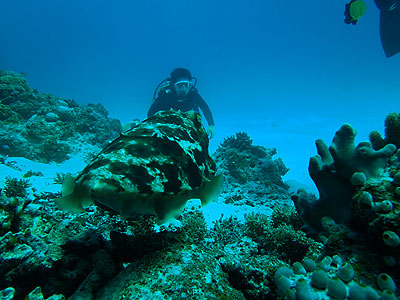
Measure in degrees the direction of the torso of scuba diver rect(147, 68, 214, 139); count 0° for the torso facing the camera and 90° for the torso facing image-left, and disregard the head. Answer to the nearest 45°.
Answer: approximately 0°

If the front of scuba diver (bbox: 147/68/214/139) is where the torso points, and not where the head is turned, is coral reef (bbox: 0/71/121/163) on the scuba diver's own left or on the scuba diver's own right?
on the scuba diver's own right

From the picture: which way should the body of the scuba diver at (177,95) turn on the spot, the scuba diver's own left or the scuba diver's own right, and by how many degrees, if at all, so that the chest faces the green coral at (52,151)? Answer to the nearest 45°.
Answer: approximately 90° to the scuba diver's own right
